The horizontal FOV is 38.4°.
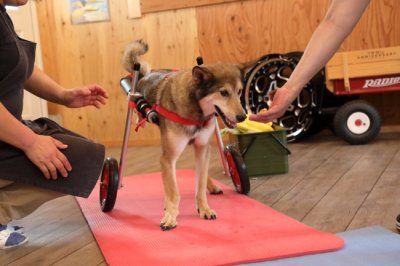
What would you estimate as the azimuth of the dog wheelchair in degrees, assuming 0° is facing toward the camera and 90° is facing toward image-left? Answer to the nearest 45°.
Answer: approximately 315°

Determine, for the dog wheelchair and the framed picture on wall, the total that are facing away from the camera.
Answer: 0

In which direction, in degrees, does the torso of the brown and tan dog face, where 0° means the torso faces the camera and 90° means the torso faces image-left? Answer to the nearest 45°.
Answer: approximately 315°

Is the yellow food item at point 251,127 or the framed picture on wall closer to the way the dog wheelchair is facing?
the yellow food item

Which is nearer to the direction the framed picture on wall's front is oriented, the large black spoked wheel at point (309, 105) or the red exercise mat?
the red exercise mat

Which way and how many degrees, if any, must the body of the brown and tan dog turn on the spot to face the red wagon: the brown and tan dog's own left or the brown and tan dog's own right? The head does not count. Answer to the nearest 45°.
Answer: approximately 90° to the brown and tan dog's own left

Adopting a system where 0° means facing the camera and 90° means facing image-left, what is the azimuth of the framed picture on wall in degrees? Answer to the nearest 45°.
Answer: approximately 0°

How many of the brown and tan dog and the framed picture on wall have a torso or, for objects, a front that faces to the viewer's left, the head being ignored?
0

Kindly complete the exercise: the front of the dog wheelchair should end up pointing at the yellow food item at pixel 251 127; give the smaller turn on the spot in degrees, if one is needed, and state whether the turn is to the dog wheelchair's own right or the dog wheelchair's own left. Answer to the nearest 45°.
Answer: approximately 90° to the dog wheelchair's own left
